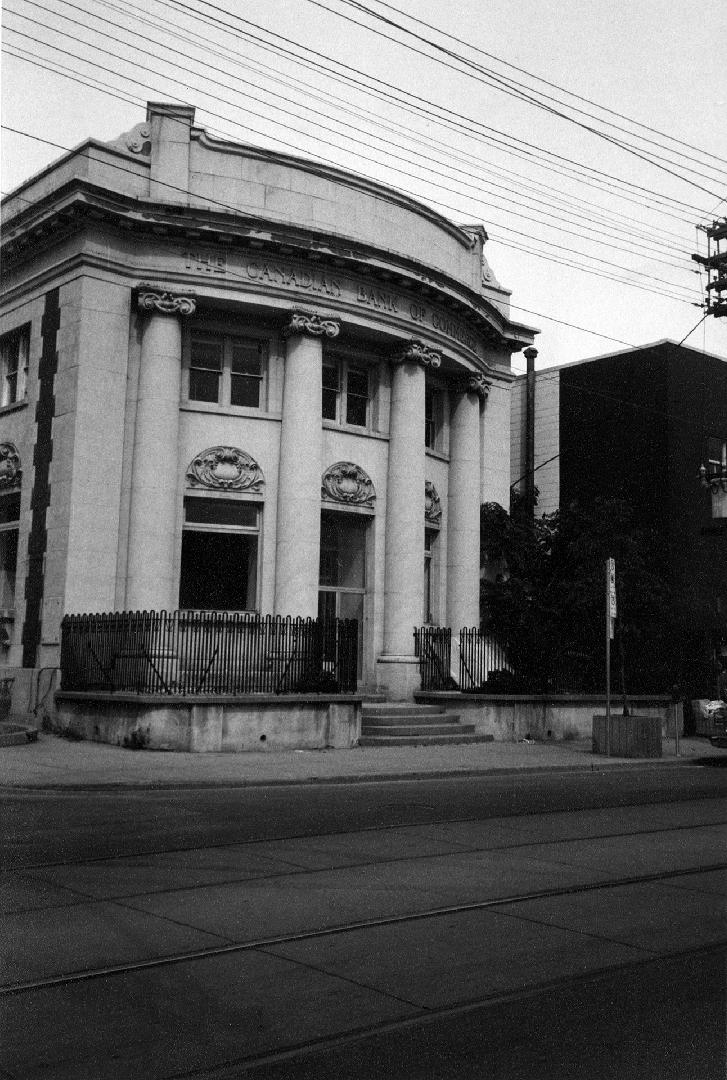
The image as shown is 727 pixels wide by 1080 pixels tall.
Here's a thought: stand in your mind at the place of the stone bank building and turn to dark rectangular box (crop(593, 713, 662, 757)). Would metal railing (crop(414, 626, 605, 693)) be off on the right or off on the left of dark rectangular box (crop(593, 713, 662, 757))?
left

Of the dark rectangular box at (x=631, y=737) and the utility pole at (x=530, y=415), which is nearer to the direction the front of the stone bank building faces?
the dark rectangular box

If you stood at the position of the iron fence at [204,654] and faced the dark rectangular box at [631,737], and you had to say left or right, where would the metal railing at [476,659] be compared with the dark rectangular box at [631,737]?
left
